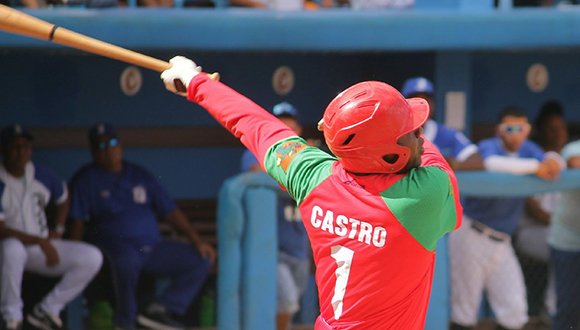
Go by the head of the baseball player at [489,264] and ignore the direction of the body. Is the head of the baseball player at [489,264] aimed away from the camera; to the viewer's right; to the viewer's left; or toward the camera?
toward the camera

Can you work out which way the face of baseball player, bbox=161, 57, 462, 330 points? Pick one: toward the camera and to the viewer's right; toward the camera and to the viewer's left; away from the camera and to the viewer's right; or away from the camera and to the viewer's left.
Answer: away from the camera and to the viewer's right

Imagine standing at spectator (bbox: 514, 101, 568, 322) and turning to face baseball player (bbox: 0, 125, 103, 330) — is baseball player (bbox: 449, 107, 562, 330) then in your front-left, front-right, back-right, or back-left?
front-left

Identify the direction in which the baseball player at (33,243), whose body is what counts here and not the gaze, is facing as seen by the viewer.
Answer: toward the camera

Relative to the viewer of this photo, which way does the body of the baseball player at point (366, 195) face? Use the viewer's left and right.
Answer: facing away from the viewer and to the right of the viewer

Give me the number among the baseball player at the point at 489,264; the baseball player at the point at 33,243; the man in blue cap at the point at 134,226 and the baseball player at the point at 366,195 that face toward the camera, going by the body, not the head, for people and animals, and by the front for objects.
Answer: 3

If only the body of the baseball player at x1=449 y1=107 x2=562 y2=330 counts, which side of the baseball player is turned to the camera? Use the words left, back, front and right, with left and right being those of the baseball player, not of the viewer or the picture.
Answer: front

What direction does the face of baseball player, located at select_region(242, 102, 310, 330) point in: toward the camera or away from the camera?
toward the camera

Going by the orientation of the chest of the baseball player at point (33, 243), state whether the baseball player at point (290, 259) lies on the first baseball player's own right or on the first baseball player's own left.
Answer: on the first baseball player's own left

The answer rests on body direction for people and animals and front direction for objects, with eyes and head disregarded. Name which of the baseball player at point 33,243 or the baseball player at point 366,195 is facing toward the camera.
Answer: the baseball player at point 33,243

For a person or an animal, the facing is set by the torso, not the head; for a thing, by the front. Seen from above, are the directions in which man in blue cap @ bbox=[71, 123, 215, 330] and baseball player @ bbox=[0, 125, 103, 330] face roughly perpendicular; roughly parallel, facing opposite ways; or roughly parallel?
roughly parallel

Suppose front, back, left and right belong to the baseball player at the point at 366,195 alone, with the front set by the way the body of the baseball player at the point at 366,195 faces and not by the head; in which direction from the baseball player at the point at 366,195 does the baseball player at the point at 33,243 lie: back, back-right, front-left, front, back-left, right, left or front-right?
left

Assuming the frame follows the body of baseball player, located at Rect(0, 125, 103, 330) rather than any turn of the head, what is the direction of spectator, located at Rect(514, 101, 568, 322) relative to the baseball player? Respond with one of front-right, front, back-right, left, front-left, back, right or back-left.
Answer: left

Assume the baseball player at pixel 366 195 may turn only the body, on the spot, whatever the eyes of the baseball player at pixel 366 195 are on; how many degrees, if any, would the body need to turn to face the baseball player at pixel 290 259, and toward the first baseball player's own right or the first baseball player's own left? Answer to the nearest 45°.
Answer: approximately 45° to the first baseball player's own left
